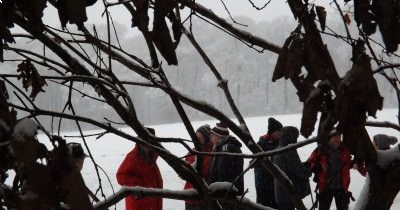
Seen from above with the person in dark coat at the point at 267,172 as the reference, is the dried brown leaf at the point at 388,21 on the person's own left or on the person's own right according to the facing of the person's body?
on the person's own right

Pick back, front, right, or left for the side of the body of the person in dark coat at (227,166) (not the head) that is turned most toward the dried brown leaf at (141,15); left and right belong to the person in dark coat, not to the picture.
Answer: left

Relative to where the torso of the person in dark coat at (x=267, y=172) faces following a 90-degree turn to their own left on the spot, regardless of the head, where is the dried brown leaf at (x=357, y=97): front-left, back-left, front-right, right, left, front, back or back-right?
back

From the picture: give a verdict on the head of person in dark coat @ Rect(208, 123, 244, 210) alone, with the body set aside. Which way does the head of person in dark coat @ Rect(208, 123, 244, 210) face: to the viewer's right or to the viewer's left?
to the viewer's left

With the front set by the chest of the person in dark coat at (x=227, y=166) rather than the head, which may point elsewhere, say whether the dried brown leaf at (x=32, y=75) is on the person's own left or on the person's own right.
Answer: on the person's own left

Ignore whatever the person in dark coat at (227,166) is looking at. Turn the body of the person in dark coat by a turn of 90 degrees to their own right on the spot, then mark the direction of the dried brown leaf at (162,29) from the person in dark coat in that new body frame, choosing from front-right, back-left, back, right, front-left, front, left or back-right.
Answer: back
